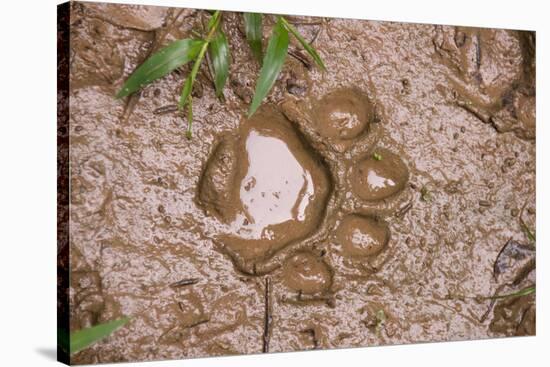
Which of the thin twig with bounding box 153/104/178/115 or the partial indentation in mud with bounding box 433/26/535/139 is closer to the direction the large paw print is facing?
the partial indentation in mud

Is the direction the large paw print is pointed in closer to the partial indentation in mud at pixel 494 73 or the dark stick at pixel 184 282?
the partial indentation in mud

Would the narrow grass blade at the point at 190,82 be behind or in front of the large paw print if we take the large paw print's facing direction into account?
behind

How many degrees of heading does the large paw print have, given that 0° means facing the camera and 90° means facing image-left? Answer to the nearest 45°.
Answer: approximately 270°

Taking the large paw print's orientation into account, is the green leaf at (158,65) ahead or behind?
behind
